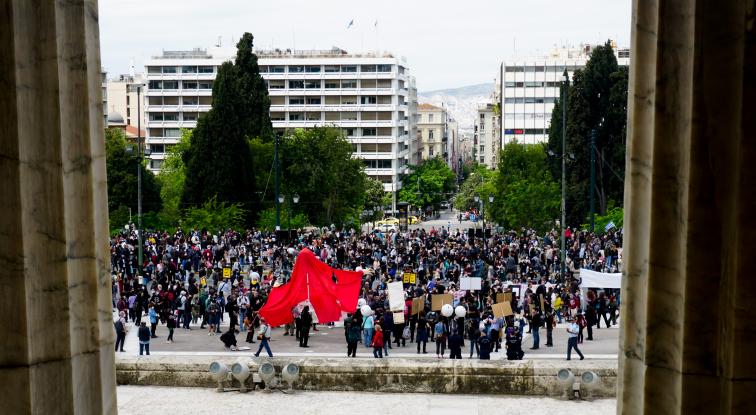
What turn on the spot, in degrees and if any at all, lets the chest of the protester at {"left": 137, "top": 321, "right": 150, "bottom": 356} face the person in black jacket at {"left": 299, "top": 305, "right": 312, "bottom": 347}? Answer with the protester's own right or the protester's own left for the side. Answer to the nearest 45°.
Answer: approximately 90° to the protester's own right

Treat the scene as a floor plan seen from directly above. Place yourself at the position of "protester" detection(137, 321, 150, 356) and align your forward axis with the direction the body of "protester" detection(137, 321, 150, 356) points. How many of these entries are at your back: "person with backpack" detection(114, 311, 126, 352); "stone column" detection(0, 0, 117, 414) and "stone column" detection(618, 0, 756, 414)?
2

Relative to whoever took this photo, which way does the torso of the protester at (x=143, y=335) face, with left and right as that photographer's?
facing away from the viewer

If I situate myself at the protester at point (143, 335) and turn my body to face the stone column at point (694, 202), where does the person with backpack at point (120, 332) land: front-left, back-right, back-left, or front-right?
back-right

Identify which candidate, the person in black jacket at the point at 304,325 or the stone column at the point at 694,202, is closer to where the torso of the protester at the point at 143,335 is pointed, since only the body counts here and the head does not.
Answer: the person in black jacket

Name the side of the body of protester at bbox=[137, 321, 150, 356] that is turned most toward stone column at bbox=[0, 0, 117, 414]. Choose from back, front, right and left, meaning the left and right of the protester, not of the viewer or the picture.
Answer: back

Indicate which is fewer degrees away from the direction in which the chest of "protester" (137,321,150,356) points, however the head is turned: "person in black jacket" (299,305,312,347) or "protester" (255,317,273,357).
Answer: the person in black jacket
